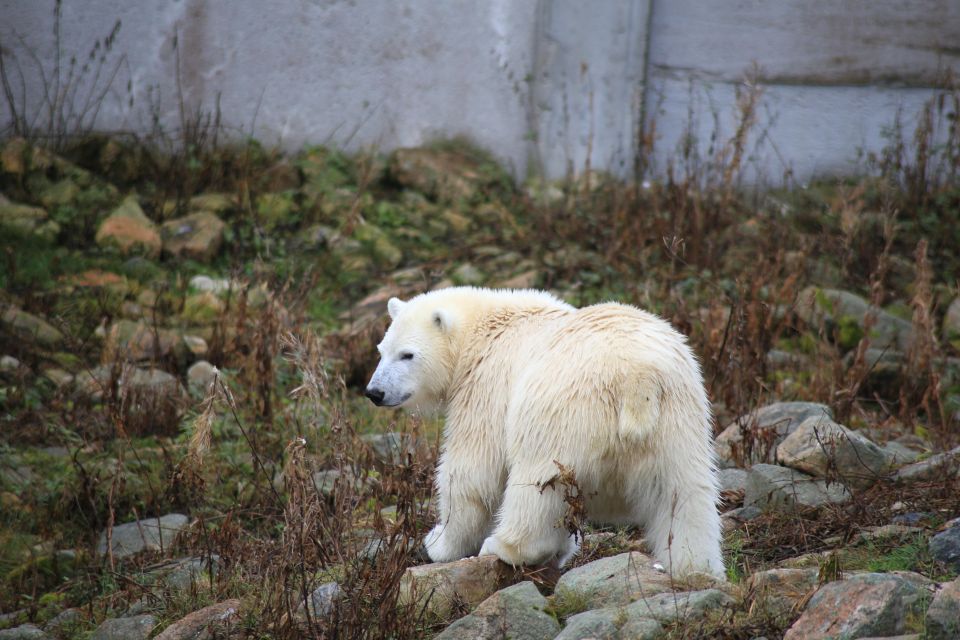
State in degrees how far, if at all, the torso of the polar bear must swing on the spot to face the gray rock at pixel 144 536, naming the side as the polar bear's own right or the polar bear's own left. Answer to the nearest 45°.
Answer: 0° — it already faces it

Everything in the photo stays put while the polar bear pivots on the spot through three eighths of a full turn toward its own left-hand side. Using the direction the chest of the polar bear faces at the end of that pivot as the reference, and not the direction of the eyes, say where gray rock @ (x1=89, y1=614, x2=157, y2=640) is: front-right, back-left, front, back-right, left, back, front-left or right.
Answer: right

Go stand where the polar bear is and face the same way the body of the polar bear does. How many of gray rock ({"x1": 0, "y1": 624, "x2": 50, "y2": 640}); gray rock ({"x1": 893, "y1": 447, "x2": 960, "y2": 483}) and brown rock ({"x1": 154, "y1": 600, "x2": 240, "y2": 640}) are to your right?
1

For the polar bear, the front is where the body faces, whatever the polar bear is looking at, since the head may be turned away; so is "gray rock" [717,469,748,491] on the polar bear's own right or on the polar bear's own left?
on the polar bear's own right

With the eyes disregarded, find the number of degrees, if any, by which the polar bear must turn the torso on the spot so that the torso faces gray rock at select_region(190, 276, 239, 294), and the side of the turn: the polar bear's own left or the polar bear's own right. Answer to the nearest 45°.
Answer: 0° — it already faces it

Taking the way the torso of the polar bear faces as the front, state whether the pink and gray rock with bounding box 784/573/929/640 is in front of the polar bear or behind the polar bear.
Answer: behind

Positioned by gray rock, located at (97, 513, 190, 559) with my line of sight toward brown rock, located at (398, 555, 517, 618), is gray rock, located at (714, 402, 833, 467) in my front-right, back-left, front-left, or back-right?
front-left

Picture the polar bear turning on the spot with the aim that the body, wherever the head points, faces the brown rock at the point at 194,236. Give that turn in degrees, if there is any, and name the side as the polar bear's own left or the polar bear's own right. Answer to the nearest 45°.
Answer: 0° — it already faces it

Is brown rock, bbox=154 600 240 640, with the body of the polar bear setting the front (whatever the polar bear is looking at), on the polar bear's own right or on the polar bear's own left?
on the polar bear's own left

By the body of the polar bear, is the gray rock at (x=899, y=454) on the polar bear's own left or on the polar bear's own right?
on the polar bear's own right

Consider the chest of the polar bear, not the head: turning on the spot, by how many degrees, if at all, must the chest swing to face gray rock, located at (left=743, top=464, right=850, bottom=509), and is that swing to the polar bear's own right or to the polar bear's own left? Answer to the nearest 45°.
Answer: approximately 90° to the polar bear's own right

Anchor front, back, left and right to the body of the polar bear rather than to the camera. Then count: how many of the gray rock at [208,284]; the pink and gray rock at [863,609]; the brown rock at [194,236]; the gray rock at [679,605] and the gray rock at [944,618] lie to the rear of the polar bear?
3

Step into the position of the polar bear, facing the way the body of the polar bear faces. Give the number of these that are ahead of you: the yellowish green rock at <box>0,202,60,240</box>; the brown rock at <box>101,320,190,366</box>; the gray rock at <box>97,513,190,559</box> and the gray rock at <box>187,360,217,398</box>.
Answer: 4

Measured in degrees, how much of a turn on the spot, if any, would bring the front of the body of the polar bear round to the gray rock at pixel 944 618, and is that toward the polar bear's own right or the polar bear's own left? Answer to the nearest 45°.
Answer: approximately 180°

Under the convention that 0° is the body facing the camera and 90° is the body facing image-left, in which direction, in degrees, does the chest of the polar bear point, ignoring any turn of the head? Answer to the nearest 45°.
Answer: approximately 135°

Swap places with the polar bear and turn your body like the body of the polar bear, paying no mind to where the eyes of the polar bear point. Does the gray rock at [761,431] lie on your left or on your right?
on your right
